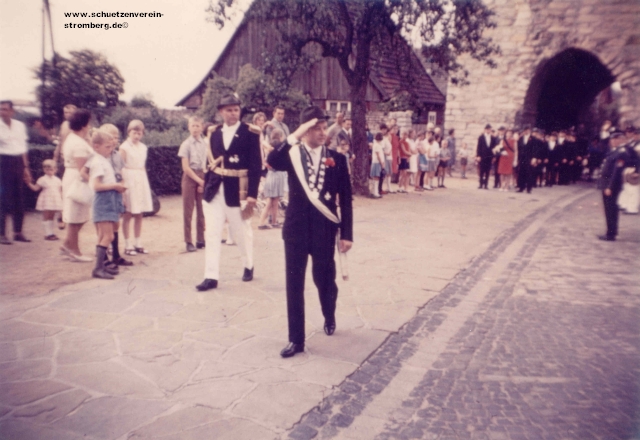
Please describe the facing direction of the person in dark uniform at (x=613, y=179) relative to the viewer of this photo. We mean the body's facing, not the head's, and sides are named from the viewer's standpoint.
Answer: facing to the left of the viewer

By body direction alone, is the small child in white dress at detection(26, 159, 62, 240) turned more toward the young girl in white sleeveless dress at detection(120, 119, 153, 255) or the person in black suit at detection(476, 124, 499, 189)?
the young girl in white sleeveless dress

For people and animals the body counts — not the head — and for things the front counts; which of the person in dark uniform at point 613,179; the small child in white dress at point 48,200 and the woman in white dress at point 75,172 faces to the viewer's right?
the woman in white dress

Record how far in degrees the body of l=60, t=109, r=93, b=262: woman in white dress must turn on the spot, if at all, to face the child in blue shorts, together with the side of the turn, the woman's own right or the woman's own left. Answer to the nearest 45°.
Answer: approximately 45° to the woman's own right

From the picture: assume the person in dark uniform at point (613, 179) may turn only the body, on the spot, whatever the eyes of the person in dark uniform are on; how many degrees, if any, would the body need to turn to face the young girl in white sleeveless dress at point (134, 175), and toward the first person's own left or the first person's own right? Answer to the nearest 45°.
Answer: approximately 45° to the first person's own left

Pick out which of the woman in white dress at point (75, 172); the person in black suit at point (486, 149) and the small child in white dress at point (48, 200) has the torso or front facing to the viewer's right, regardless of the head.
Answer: the woman in white dress

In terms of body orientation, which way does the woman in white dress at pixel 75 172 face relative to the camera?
to the viewer's right

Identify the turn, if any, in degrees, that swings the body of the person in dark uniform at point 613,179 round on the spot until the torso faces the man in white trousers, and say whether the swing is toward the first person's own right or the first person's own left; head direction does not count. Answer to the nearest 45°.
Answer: approximately 45° to the first person's own left

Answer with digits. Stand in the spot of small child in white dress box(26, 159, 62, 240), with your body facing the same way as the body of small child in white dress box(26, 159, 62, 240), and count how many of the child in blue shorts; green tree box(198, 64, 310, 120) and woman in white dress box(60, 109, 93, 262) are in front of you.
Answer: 2

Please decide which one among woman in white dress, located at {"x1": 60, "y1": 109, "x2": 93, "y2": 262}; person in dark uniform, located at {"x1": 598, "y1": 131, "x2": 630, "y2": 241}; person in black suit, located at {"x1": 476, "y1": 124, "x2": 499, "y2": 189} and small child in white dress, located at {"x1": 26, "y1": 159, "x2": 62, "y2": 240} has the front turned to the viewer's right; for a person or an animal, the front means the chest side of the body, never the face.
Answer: the woman in white dress

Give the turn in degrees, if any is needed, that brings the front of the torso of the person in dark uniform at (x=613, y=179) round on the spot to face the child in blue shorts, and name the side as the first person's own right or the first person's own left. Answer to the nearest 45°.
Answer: approximately 45° to the first person's own left

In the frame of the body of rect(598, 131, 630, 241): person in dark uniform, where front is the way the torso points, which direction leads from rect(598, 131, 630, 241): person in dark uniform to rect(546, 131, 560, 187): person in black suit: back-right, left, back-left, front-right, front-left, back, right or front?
right

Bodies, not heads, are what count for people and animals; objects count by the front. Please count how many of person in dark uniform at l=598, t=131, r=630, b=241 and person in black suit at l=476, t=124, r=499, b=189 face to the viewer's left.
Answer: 1
